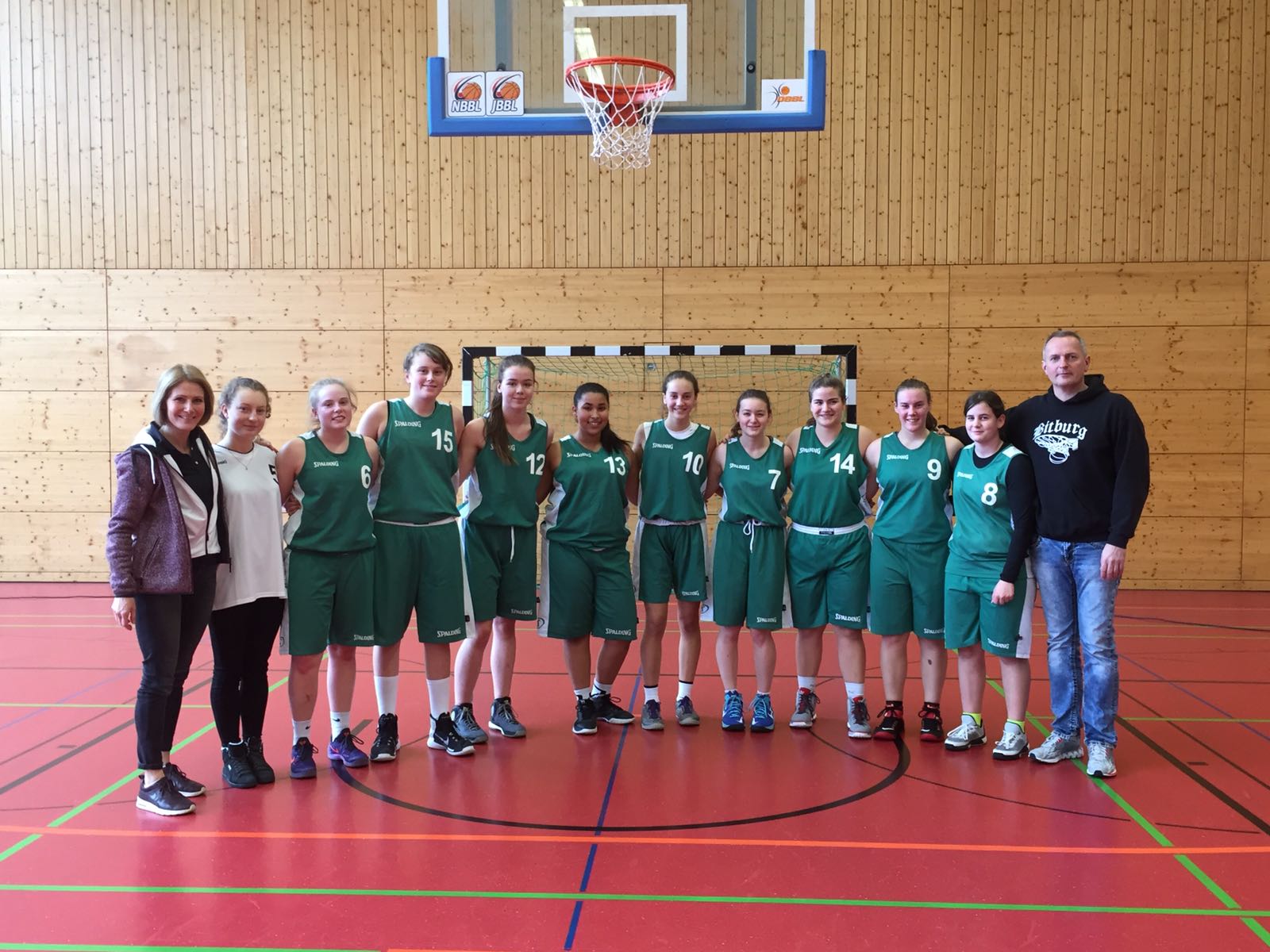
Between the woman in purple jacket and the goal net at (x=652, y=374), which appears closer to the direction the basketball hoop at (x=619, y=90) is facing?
the woman in purple jacket

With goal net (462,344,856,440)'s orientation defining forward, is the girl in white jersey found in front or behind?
in front

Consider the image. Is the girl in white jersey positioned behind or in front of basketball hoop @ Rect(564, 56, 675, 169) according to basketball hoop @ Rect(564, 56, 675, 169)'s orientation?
in front

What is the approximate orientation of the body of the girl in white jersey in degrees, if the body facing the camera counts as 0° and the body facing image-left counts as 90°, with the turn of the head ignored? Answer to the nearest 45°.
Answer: approximately 315°

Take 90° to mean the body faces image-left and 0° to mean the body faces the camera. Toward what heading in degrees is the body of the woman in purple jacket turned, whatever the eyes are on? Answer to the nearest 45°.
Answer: approximately 315°

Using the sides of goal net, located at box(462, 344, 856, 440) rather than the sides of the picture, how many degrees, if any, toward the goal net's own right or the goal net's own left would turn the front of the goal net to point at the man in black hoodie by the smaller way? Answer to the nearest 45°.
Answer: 0° — it already faces them

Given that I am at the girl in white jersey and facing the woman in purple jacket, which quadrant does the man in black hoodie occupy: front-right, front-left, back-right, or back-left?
back-left
